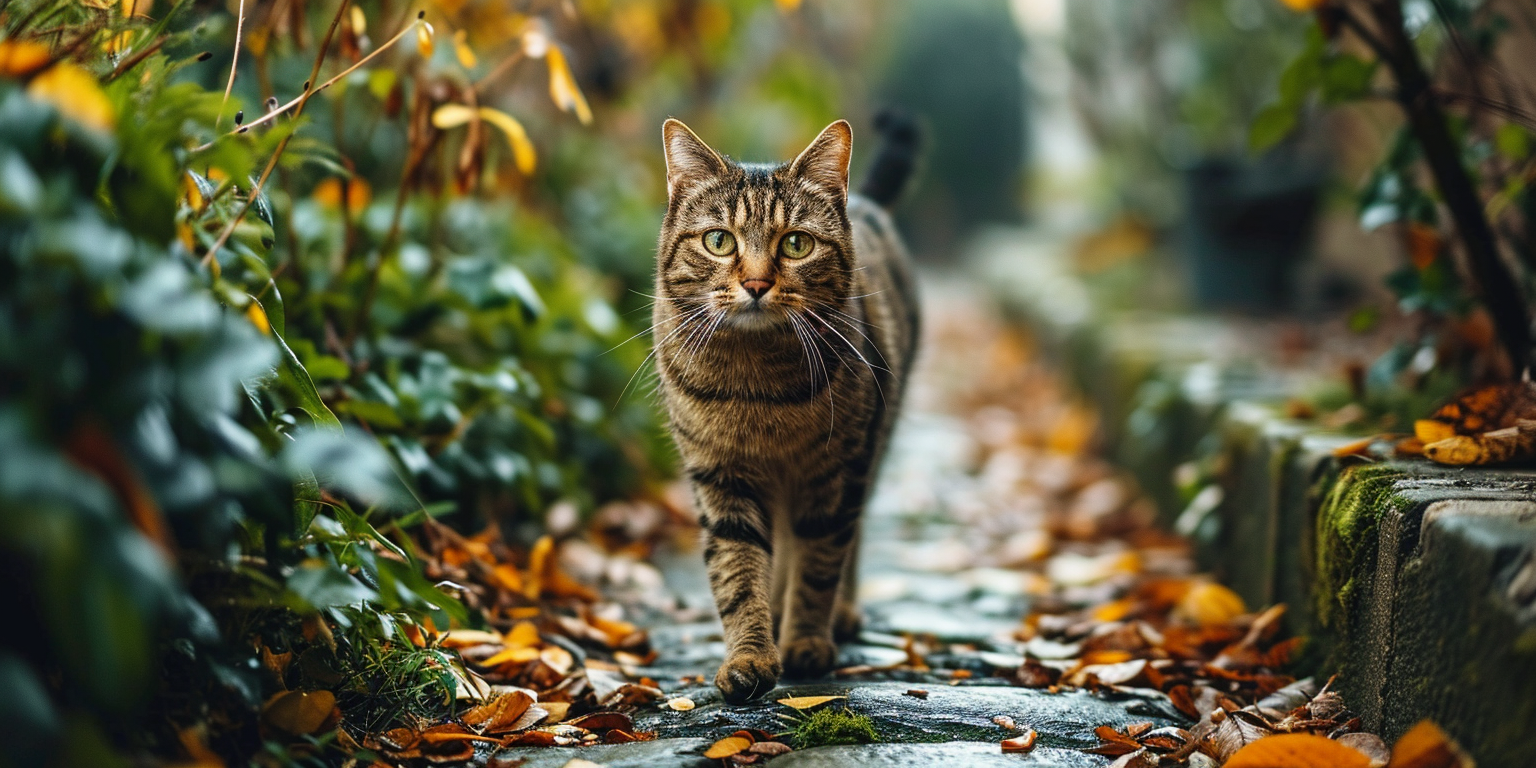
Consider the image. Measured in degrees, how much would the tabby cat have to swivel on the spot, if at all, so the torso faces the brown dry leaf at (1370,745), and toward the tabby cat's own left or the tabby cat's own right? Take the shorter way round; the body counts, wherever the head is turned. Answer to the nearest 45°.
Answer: approximately 45° to the tabby cat's own left

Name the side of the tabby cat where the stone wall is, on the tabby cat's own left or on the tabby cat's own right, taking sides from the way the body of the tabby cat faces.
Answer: on the tabby cat's own left

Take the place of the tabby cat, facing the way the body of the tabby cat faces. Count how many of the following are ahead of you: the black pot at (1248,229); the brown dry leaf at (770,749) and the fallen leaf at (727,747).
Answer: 2

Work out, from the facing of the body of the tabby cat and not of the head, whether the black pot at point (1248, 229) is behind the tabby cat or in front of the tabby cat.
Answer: behind

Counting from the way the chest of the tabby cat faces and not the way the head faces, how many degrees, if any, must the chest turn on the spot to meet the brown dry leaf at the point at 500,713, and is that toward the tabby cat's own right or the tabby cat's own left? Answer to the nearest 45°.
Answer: approximately 45° to the tabby cat's own right

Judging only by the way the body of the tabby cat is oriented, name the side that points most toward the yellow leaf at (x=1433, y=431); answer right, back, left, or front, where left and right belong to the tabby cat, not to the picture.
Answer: left

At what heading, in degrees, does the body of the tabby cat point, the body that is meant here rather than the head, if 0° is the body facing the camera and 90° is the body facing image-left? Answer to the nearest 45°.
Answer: approximately 0°

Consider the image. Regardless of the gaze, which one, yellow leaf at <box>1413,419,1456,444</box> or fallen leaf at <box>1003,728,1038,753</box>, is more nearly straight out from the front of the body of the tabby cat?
the fallen leaf
